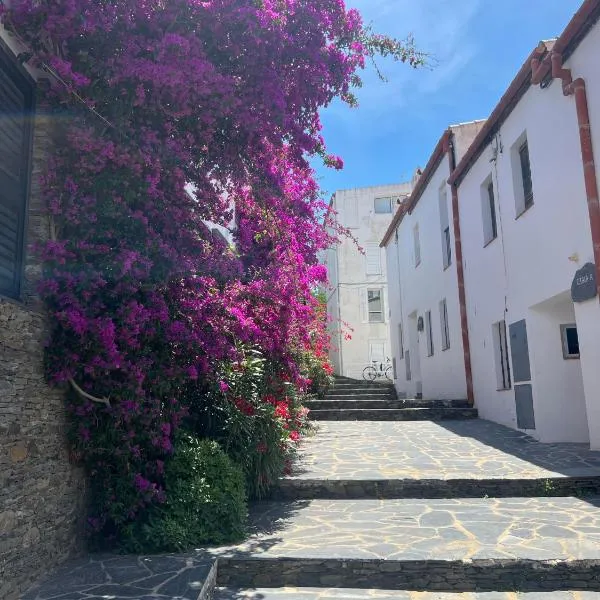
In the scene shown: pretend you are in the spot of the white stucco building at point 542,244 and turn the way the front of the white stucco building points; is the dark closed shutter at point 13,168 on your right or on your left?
on your left

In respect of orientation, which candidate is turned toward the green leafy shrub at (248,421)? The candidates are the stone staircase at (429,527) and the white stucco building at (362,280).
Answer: the white stucco building

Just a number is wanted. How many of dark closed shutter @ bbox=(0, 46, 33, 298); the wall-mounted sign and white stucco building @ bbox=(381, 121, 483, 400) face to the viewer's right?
1

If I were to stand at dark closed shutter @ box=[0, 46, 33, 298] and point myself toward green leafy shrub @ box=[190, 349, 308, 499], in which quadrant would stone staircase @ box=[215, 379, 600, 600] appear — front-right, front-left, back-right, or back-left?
front-right

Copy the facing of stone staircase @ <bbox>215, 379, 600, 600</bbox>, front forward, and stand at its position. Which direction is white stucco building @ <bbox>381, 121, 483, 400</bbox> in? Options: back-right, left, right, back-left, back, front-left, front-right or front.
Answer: back

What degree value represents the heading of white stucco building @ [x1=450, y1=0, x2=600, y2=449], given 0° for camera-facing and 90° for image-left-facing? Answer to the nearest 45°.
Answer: approximately 90°

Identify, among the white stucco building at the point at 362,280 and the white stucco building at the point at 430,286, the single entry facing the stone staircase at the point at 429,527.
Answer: the white stucco building at the point at 362,280

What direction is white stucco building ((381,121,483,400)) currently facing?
to the viewer's left

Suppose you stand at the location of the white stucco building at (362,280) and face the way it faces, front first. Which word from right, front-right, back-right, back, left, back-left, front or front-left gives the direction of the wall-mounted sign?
front

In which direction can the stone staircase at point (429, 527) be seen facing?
toward the camera

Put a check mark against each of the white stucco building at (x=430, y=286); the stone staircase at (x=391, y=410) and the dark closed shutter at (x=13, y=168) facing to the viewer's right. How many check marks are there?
1

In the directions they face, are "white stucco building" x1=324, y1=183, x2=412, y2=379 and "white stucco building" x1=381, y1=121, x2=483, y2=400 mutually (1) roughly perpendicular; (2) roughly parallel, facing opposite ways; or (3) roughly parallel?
roughly perpendicular

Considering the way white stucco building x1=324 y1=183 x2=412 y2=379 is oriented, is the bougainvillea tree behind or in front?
in front

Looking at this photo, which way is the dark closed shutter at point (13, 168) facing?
to the viewer's right

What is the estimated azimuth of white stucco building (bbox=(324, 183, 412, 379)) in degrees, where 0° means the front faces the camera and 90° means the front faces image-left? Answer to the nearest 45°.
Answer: approximately 0°

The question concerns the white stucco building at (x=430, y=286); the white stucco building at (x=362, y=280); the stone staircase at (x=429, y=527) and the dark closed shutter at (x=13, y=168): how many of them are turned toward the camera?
2

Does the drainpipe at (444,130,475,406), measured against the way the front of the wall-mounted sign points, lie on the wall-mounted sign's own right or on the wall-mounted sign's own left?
on the wall-mounted sign's own right

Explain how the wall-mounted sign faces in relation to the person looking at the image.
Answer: facing the viewer and to the left of the viewer
